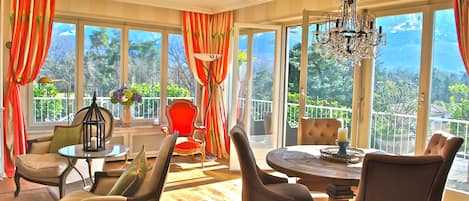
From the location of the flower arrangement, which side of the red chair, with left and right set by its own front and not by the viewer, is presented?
right

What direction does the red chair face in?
toward the camera

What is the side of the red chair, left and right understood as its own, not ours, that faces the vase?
right

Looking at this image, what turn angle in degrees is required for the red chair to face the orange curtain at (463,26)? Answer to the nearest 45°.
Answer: approximately 45° to its left

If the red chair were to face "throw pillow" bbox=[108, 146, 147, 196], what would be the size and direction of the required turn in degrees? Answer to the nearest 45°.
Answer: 0° — it already faces it

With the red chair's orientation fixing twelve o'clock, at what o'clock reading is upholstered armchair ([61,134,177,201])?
The upholstered armchair is roughly at 12 o'clock from the red chair.

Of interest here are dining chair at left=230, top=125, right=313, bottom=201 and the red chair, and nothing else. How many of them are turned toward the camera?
1

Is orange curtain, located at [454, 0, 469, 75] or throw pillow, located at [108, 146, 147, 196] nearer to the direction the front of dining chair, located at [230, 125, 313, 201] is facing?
the orange curtain

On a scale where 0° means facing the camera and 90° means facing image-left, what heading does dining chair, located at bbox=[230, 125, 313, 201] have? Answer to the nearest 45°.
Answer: approximately 270°

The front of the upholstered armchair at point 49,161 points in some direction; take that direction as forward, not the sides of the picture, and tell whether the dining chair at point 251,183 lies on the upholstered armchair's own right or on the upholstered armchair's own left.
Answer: on the upholstered armchair's own left
